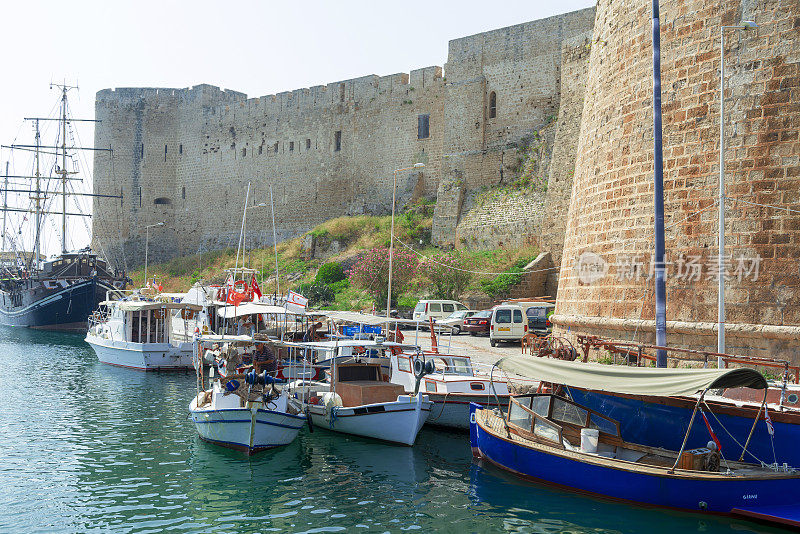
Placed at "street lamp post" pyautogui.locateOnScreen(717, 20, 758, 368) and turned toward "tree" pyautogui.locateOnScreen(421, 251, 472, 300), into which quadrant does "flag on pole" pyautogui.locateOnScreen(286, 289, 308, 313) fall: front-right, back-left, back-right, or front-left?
front-left

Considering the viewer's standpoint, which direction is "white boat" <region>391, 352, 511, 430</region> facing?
facing the viewer and to the right of the viewer

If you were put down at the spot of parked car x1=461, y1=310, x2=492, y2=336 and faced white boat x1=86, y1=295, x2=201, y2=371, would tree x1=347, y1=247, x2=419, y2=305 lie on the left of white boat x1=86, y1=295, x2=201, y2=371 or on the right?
right

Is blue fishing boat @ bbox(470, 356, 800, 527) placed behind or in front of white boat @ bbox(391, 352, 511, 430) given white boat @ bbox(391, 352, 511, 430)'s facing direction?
in front

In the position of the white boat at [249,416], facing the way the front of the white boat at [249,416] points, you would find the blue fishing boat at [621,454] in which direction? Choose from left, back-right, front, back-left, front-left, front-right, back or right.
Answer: front-left

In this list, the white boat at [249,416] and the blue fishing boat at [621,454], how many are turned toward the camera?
1

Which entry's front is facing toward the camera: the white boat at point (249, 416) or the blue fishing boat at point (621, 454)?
the white boat

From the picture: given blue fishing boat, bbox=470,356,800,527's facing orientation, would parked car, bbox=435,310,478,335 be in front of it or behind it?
in front

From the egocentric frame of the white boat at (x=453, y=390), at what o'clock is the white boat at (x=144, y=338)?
the white boat at (x=144, y=338) is roughly at 6 o'clock from the white boat at (x=453, y=390).

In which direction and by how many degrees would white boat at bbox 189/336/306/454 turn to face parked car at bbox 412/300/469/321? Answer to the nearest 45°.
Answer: approximately 135° to its left

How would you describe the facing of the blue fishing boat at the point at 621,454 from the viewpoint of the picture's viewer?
facing away from the viewer and to the left of the viewer

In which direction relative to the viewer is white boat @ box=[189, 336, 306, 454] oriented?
toward the camera

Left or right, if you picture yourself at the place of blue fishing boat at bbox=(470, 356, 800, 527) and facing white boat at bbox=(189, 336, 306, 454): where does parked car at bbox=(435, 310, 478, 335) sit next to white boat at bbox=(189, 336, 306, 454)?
right

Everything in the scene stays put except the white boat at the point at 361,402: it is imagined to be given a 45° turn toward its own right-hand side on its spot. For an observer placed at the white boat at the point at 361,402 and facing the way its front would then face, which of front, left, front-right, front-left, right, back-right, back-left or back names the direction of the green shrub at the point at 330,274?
back

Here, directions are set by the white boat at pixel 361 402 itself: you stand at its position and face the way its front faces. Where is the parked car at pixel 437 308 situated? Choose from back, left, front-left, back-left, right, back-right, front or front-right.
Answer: back-left
